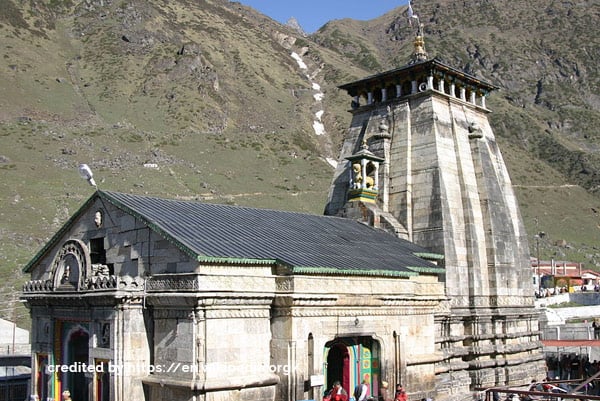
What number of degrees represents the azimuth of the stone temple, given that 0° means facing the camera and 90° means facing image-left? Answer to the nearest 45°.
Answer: approximately 45°
